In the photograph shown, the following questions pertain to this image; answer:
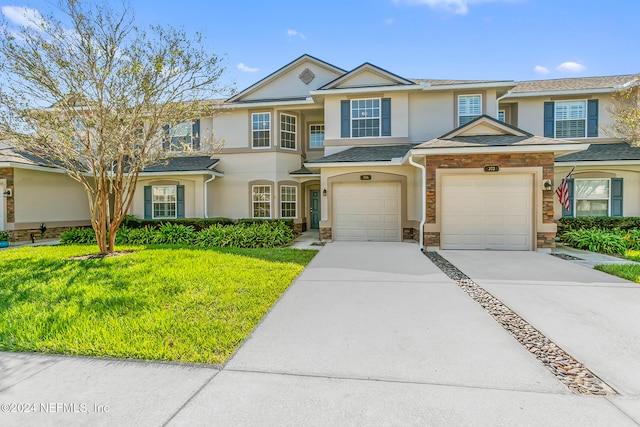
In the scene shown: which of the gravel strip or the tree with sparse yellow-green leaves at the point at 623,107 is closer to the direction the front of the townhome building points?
the gravel strip

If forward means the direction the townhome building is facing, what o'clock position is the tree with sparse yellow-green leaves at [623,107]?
The tree with sparse yellow-green leaves is roughly at 9 o'clock from the townhome building.

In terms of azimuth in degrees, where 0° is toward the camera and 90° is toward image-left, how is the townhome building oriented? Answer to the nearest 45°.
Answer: approximately 0°

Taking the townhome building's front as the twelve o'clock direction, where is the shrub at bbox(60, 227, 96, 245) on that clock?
The shrub is roughly at 3 o'clock from the townhome building.

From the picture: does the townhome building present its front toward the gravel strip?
yes

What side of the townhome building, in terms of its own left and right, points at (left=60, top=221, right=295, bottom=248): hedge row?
right
